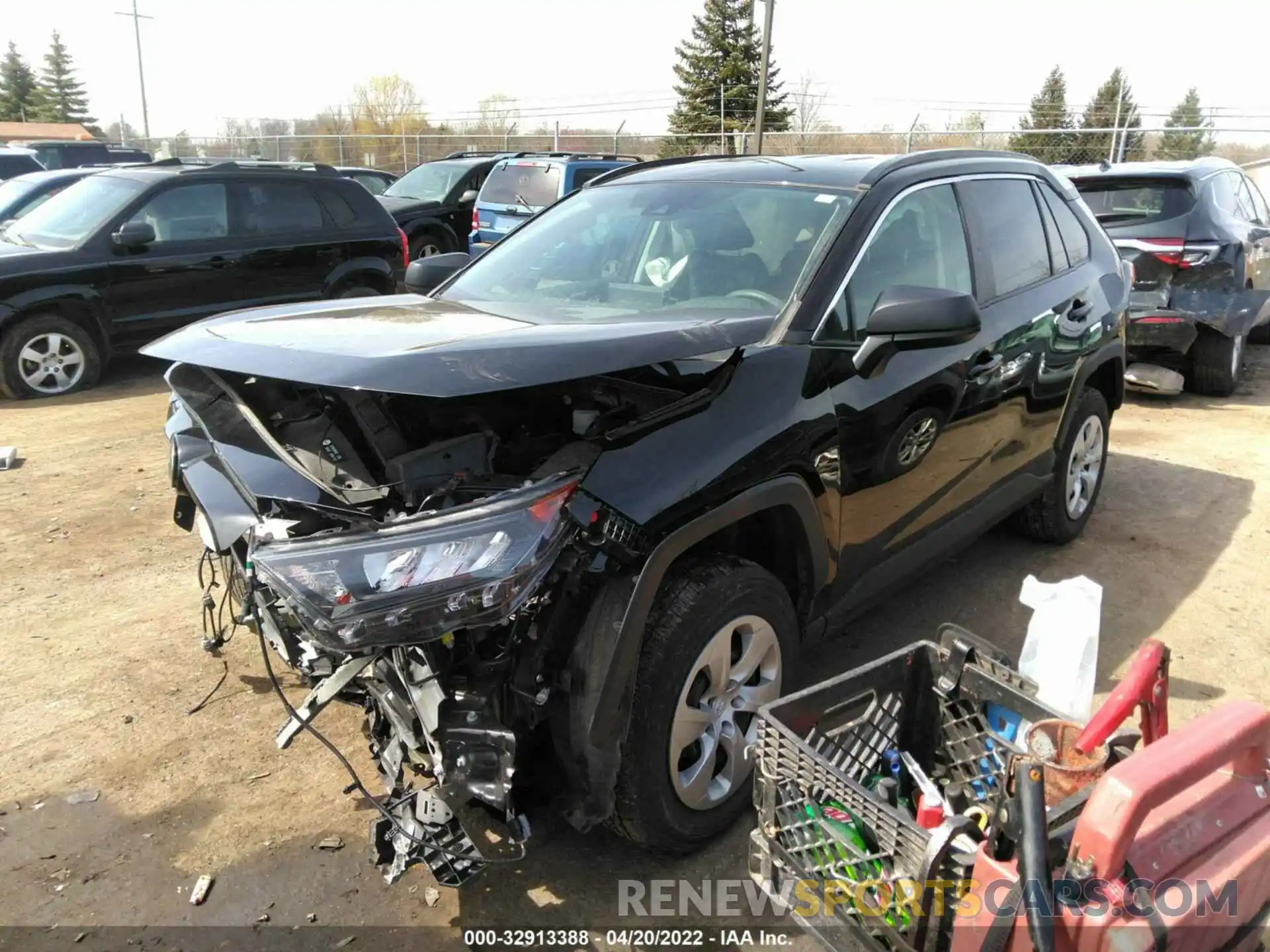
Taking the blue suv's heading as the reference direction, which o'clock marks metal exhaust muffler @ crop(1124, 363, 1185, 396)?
The metal exhaust muffler is roughly at 3 o'clock from the blue suv.

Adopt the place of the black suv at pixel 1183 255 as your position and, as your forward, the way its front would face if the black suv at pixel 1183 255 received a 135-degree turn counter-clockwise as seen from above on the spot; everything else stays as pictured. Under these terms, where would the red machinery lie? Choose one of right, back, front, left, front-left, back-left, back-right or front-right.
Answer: left

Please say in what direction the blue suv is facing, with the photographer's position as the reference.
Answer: facing away from the viewer and to the right of the viewer

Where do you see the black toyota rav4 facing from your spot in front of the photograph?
facing the viewer and to the left of the viewer

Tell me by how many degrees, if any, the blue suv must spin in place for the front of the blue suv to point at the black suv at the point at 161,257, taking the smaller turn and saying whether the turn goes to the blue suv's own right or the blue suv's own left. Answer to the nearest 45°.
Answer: approximately 180°

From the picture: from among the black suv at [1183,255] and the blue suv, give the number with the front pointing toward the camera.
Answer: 0

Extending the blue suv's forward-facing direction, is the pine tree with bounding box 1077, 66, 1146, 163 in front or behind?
in front

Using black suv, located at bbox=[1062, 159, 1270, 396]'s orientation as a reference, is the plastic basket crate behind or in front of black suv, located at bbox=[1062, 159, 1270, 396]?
behind

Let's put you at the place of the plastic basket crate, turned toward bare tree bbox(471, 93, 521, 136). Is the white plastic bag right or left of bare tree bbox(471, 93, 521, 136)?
right

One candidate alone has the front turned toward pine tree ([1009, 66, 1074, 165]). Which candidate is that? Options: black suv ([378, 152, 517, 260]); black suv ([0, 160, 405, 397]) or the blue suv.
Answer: the blue suv

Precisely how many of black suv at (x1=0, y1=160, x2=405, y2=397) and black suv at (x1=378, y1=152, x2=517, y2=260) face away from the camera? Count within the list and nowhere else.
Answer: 0
